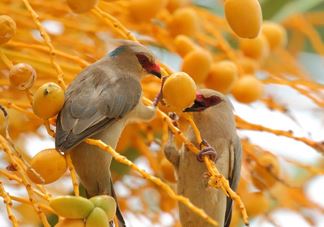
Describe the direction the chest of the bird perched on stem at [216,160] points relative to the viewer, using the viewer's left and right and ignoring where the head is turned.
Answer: facing the viewer and to the left of the viewer

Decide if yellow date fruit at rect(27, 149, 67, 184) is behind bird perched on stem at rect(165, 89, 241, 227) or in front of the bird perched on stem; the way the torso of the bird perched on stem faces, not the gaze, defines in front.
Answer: in front

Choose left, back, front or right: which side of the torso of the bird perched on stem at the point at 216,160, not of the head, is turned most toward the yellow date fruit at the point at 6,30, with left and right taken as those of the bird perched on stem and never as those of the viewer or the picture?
right
